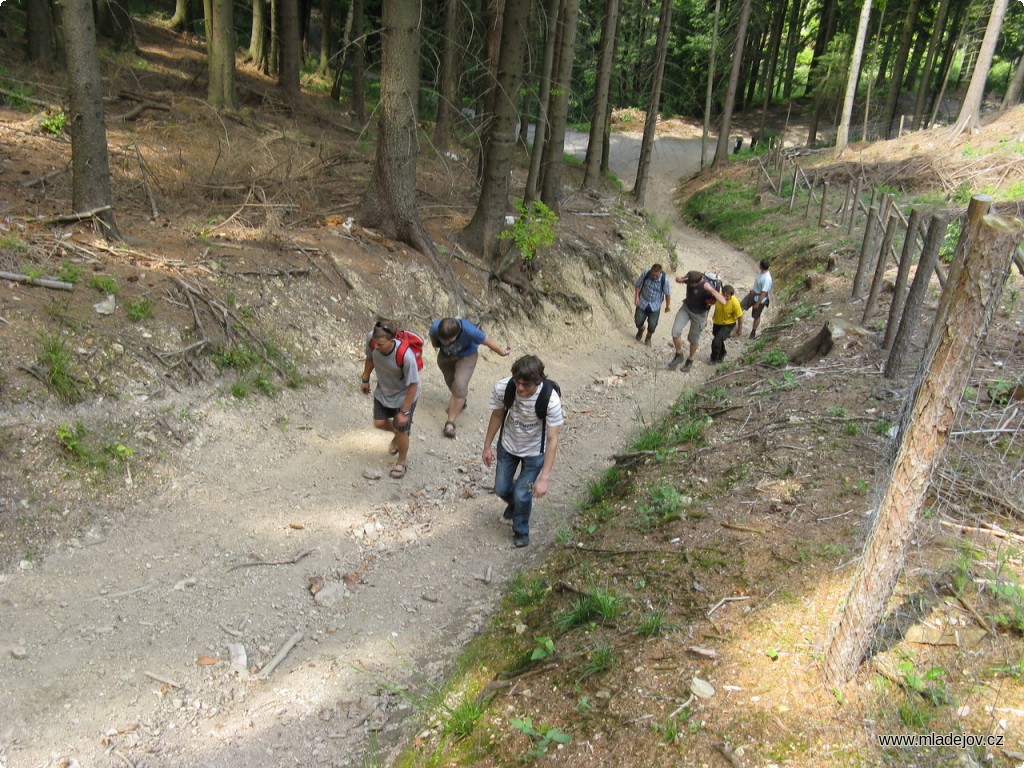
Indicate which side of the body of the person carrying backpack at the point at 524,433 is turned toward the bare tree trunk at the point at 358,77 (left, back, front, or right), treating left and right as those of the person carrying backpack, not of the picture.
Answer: back

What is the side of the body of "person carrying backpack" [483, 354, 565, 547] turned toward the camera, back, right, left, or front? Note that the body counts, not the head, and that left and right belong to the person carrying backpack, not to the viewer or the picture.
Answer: front

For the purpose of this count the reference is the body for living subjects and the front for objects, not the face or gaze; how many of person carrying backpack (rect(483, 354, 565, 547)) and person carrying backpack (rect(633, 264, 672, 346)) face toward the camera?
2

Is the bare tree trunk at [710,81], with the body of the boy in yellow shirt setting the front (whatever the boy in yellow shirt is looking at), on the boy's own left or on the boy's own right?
on the boy's own right

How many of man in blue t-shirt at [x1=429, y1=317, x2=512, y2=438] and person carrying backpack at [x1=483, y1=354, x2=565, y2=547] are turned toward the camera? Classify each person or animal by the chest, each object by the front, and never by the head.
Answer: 2

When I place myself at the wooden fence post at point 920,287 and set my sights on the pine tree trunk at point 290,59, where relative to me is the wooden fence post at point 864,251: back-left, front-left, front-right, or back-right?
front-right

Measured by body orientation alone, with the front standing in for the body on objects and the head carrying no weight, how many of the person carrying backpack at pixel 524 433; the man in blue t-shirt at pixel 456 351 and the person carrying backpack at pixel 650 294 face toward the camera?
3

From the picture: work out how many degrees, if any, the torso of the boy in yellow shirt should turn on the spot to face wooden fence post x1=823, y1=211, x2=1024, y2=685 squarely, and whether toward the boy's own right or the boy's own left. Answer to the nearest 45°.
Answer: approximately 45° to the boy's own left

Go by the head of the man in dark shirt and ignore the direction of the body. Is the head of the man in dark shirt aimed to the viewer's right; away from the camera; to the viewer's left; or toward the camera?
toward the camera

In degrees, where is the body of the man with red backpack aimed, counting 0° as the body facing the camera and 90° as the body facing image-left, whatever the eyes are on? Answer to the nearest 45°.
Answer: approximately 45°

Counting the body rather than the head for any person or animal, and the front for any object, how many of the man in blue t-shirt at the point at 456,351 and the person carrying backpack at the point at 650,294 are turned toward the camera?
2

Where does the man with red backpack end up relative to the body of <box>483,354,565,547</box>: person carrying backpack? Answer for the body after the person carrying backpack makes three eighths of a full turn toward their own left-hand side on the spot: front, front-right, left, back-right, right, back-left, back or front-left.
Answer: left

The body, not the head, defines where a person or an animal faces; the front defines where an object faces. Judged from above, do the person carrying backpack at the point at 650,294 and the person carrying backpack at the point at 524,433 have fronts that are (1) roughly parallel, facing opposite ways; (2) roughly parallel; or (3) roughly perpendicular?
roughly parallel

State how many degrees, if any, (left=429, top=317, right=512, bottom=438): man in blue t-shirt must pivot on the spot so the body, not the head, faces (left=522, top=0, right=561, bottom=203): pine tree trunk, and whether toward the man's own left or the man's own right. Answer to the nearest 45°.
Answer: approximately 180°

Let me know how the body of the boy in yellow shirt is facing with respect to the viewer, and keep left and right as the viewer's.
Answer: facing the viewer and to the left of the viewer

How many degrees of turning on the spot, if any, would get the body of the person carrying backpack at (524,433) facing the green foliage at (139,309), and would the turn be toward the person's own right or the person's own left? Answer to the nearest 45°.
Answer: approximately 90° to the person's own right
